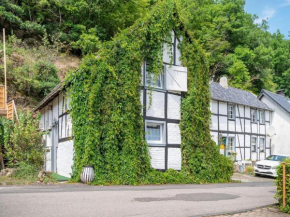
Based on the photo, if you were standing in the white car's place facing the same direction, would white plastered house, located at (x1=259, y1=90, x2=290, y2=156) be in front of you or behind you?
behind

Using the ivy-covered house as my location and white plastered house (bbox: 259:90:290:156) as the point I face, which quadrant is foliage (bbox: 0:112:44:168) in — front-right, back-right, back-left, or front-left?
back-left

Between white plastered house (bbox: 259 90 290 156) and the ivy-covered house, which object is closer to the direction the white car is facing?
the ivy-covered house

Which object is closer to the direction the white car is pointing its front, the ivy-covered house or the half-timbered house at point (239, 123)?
the ivy-covered house

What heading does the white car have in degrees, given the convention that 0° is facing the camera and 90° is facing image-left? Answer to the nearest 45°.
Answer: approximately 45°
